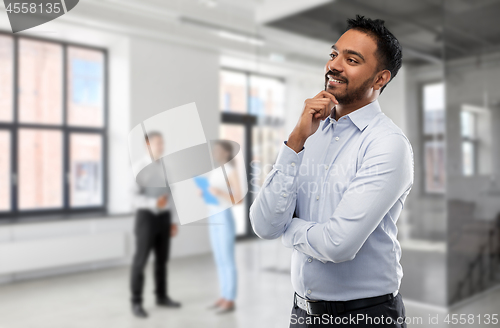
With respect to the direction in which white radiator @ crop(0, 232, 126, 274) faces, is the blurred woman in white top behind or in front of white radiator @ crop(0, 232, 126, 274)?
in front

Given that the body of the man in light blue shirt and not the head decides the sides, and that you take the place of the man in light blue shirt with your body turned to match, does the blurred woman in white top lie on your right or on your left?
on your right

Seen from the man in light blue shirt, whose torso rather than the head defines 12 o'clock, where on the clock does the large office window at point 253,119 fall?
The large office window is roughly at 4 o'clock from the man in light blue shirt.

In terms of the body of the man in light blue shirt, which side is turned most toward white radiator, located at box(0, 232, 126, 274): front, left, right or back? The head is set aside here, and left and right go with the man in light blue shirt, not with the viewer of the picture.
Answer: right

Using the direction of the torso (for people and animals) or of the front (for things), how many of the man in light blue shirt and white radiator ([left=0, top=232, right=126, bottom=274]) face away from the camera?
0

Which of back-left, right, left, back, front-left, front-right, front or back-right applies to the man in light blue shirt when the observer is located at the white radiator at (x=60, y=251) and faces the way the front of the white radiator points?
front-right

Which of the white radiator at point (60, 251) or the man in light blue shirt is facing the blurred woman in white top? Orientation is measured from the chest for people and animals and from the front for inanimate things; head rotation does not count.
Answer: the white radiator

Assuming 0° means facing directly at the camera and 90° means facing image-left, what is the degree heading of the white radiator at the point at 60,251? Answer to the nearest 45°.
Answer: approximately 315°

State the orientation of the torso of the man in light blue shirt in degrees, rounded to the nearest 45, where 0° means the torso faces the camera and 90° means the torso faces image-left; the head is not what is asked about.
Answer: approximately 45°
